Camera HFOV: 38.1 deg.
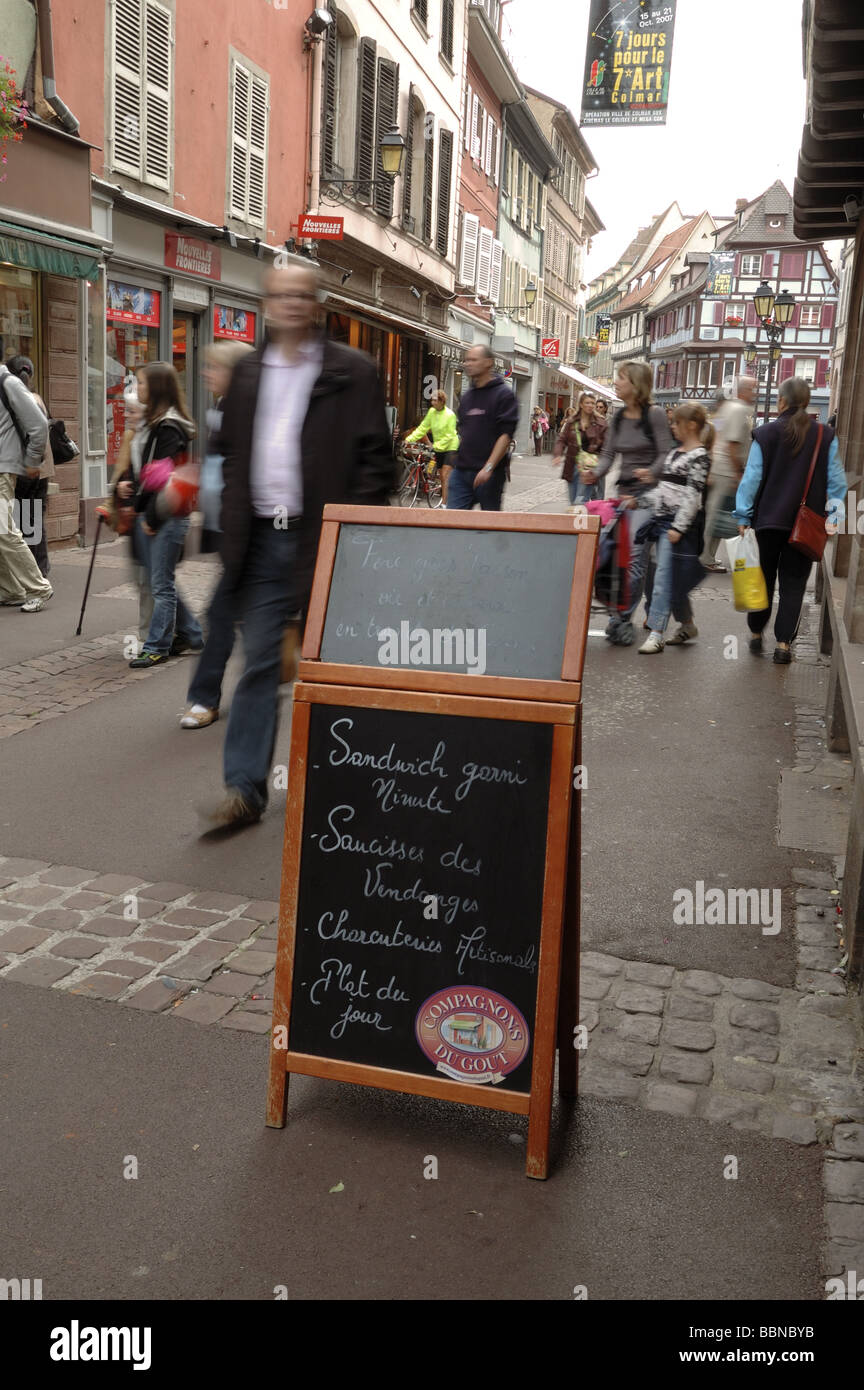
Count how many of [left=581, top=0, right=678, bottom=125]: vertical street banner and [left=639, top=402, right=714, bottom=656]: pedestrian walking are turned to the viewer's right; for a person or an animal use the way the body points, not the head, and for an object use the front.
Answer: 0

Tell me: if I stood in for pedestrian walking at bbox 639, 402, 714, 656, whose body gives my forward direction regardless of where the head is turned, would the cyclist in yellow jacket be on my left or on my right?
on my right

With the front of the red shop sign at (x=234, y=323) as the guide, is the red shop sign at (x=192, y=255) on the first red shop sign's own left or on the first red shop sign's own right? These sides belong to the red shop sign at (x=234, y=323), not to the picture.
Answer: on the first red shop sign's own right

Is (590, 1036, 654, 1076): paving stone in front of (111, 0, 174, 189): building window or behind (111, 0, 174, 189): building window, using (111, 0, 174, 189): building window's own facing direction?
in front

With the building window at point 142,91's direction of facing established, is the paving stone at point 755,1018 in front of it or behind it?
in front

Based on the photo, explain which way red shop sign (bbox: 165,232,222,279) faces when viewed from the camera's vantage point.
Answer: facing the viewer and to the right of the viewer

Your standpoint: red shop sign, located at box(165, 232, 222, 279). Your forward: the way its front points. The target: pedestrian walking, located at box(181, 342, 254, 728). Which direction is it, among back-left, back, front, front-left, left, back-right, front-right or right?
front-right

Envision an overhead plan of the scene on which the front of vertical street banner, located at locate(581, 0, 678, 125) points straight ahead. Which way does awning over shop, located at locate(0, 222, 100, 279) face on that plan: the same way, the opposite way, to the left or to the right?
to the left

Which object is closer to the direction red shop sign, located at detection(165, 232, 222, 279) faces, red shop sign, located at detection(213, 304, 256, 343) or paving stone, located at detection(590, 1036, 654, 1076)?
the paving stone

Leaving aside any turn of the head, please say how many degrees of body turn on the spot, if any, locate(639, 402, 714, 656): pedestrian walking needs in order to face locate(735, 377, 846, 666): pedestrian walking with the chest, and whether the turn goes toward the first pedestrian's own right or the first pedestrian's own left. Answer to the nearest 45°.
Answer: approximately 135° to the first pedestrian's own left

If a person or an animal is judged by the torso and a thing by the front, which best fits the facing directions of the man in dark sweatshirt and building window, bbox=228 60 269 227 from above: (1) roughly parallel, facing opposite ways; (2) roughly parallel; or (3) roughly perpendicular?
roughly perpendicular

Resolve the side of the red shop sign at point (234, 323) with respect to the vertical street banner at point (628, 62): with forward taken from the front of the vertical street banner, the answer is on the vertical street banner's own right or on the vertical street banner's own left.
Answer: on the vertical street banner's own right
